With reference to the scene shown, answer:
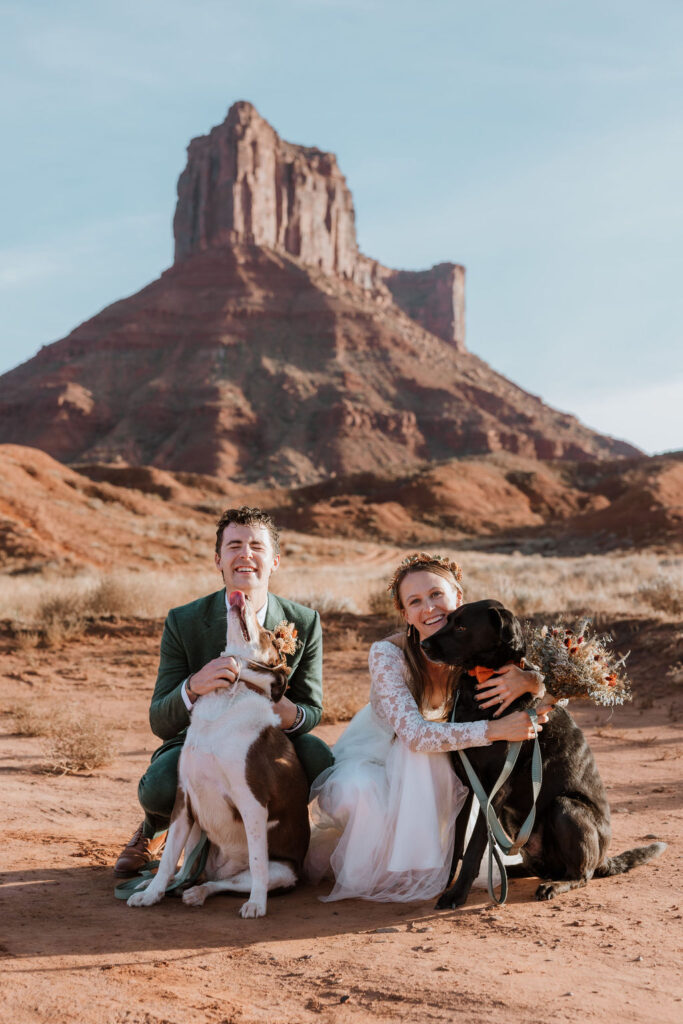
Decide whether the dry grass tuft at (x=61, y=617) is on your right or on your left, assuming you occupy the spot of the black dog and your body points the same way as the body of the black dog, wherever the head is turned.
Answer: on your right

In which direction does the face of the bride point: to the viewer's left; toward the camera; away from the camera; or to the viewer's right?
toward the camera

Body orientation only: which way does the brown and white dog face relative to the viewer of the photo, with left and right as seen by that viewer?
facing the viewer and to the left of the viewer

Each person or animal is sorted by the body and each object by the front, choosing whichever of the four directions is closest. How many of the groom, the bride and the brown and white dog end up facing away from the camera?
0

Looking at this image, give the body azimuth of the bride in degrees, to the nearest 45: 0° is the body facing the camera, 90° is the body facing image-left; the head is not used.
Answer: approximately 315°

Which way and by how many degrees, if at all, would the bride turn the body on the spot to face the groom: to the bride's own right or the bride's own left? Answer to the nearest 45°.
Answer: approximately 135° to the bride's own right

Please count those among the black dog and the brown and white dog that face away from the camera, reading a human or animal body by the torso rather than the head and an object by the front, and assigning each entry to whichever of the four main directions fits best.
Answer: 0

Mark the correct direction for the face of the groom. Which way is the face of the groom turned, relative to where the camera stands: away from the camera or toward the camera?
toward the camera

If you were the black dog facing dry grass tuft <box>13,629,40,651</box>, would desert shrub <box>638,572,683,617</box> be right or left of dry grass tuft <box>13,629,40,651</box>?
right

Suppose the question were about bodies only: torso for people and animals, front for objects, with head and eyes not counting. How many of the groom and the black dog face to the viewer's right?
0

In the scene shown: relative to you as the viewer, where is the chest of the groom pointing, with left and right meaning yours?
facing the viewer

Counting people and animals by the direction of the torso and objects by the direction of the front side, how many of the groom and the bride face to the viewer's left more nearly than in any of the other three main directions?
0
